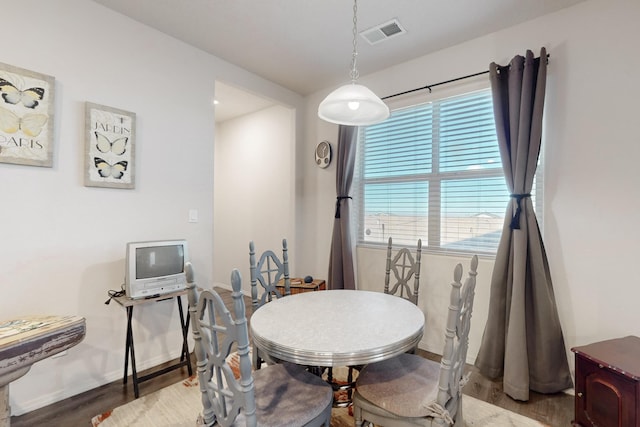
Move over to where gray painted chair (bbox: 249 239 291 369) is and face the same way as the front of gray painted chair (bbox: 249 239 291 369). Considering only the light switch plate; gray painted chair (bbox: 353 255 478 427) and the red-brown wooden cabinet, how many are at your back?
1

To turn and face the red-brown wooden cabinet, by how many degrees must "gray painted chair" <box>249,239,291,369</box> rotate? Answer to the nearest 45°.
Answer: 0° — it already faces it

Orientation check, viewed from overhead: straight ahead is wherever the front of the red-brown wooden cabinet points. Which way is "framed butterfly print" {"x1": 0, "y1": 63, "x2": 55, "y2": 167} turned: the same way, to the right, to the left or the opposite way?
the opposite way

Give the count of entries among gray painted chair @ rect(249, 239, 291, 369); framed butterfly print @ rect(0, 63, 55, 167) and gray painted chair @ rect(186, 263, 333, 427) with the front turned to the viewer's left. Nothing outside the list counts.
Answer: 0

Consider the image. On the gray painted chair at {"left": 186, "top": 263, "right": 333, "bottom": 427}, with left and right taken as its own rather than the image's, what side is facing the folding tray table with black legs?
left

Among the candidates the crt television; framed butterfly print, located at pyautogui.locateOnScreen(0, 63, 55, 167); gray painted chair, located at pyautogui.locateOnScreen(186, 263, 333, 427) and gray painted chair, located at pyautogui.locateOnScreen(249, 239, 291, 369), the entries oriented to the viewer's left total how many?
0

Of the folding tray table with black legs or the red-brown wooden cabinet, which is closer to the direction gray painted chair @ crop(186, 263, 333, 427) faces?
the red-brown wooden cabinet

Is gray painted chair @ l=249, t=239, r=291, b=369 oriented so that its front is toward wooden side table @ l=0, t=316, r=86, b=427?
no

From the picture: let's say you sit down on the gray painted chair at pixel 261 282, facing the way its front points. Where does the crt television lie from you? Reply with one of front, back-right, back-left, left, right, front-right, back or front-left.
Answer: back-right

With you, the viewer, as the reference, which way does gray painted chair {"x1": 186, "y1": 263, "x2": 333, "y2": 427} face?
facing away from the viewer and to the right of the viewer

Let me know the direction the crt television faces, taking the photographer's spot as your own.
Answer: facing the viewer and to the right of the viewer

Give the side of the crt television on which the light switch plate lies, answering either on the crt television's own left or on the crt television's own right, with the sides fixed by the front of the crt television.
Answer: on the crt television's own left

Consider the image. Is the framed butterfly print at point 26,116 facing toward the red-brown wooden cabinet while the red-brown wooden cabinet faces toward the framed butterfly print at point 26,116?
no

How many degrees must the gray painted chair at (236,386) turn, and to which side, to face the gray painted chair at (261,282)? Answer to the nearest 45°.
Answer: approximately 45° to its left

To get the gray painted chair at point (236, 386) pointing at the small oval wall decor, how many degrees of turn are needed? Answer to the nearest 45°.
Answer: approximately 45° to its left

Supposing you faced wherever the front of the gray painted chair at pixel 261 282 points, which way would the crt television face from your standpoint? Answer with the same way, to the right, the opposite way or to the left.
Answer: the same way

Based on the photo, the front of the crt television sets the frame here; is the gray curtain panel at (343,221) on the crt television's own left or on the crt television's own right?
on the crt television's own left

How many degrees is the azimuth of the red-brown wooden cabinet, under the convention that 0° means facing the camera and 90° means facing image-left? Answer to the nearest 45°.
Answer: approximately 45°
